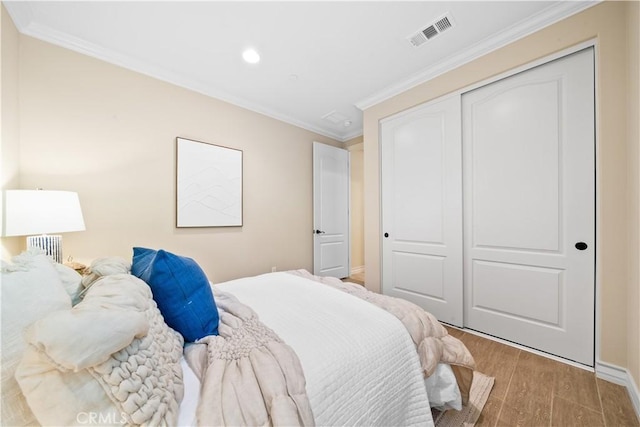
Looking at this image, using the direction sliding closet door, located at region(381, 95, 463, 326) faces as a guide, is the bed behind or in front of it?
in front

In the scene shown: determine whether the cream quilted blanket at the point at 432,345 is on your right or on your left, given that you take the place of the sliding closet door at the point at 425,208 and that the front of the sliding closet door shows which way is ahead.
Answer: on your left

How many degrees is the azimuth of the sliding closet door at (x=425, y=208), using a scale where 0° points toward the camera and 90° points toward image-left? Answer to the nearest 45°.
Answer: approximately 45°

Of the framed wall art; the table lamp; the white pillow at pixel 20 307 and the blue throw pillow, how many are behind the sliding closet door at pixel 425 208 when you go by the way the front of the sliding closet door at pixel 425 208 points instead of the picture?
0

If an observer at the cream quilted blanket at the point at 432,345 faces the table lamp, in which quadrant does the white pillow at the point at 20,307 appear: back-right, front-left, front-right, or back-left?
front-left

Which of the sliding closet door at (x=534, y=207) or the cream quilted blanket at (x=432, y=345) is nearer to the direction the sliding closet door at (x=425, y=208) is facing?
the cream quilted blanket

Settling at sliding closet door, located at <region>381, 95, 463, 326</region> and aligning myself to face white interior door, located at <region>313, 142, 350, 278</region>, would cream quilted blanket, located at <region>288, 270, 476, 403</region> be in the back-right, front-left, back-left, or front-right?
back-left

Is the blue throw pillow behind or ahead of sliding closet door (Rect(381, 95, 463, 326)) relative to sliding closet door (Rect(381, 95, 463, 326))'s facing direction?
ahead

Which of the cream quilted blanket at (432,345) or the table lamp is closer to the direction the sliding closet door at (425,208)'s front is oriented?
the table lamp

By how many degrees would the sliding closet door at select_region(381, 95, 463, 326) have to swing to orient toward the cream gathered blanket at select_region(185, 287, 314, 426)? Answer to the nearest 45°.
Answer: approximately 45° to its left

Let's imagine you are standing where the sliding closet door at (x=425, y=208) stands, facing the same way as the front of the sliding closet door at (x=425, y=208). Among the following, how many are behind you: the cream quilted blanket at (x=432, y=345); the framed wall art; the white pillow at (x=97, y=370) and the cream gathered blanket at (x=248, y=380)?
0

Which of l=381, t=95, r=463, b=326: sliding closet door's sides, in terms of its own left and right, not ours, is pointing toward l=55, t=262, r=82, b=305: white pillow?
front

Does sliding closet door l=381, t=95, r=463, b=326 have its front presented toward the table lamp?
yes
